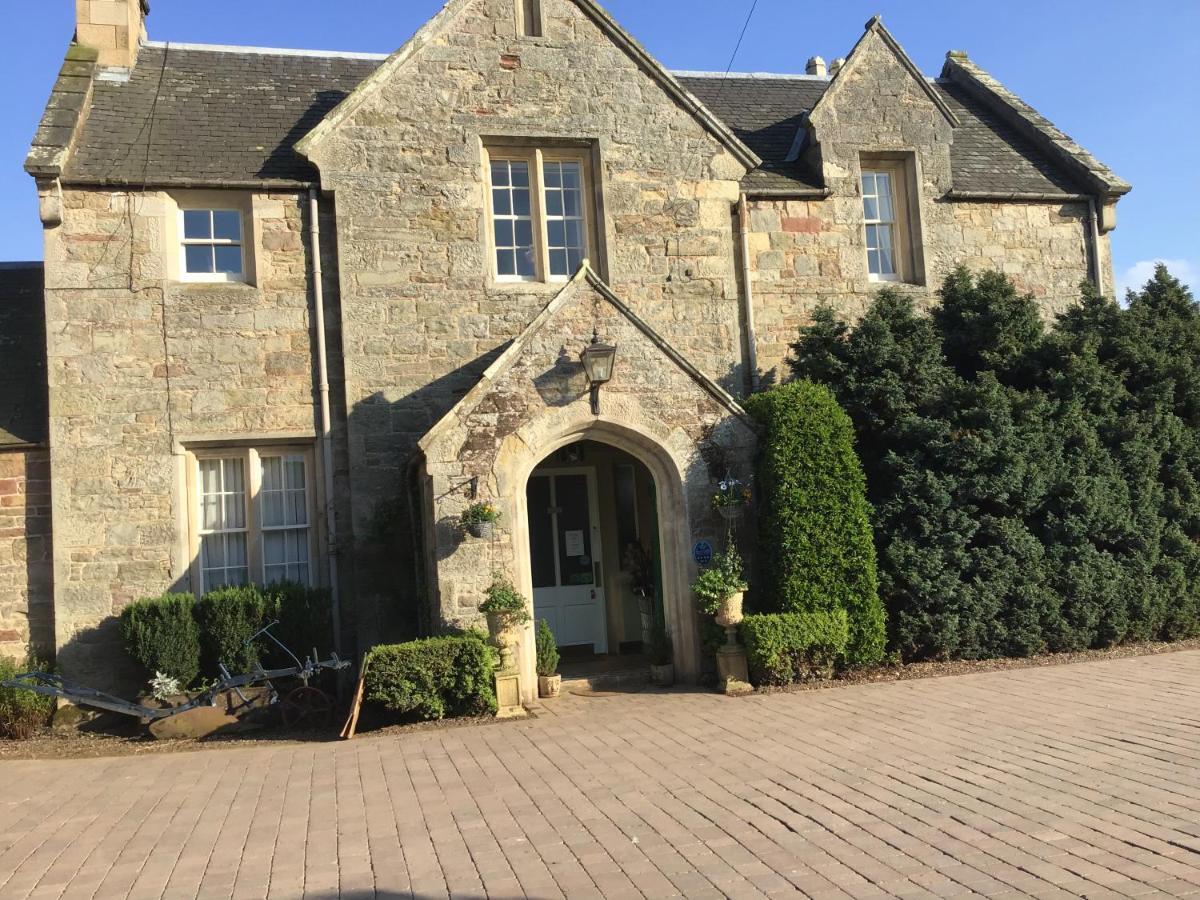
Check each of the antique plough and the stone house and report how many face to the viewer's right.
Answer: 1

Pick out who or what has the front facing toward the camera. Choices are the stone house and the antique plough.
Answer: the stone house

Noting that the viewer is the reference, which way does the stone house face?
facing the viewer

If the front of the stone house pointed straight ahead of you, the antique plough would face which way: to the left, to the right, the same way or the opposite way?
to the left

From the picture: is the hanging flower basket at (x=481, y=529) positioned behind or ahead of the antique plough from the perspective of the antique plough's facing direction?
ahead

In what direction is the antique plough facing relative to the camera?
to the viewer's right

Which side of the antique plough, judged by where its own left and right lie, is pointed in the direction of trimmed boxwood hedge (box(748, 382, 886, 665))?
front

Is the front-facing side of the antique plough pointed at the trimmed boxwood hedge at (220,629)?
no

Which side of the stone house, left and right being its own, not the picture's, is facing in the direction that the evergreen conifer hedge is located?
left

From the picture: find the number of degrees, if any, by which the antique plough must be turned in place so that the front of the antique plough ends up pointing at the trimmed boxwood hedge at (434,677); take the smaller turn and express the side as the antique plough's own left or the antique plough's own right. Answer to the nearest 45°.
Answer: approximately 45° to the antique plough's own right

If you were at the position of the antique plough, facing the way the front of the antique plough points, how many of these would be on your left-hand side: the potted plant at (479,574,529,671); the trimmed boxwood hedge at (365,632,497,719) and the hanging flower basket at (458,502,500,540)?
0
